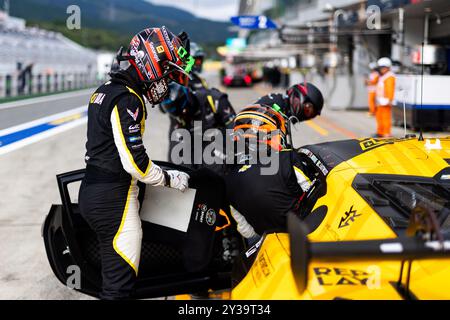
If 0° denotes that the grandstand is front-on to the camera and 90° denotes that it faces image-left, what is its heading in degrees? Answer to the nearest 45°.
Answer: approximately 315°

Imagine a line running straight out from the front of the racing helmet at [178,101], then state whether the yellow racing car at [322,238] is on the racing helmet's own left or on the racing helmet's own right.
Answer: on the racing helmet's own left

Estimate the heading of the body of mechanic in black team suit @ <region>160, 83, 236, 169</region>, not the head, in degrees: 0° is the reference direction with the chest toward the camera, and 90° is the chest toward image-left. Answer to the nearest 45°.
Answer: approximately 90°

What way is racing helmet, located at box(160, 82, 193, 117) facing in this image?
to the viewer's left

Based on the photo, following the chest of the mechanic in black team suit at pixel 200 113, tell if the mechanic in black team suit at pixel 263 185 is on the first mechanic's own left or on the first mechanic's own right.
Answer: on the first mechanic's own left
